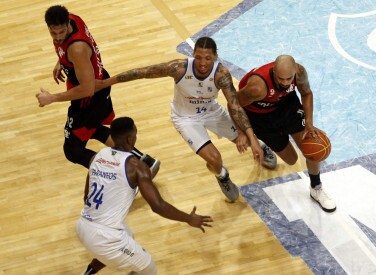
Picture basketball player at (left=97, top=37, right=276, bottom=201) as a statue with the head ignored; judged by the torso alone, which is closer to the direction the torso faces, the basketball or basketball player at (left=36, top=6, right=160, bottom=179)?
the basketball

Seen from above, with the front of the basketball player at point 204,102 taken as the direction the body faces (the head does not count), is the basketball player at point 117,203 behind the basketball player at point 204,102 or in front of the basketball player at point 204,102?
in front

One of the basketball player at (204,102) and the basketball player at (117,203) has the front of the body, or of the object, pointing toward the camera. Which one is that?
the basketball player at (204,102)

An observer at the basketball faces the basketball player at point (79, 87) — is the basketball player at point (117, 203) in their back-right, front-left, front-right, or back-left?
front-left

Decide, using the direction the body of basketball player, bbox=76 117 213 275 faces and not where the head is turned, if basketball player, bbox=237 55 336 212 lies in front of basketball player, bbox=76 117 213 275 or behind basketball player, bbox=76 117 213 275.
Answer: in front

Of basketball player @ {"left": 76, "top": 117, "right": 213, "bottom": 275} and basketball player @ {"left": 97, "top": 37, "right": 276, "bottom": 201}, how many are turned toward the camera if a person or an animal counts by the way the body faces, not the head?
1

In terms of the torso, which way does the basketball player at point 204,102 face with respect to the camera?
toward the camera

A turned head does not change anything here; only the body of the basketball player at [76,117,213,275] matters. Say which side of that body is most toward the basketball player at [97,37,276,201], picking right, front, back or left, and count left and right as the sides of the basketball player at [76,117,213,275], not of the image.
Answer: front

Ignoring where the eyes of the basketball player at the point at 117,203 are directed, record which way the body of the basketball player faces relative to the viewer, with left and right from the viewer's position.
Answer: facing away from the viewer and to the right of the viewer

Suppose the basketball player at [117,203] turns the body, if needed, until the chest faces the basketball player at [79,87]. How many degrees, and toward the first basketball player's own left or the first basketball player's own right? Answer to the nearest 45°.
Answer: approximately 45° to the first basketball player's own left

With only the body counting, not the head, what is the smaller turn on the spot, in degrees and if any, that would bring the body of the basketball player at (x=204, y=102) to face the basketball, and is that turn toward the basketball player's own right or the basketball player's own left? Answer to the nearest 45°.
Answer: approximately 45° to the basketball player's own left

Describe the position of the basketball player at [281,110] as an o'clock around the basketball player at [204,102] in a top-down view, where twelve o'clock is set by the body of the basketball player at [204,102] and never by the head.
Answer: the basketball player at [281,110] is roughly at 9 o'clock from the basketball player at [204,102].

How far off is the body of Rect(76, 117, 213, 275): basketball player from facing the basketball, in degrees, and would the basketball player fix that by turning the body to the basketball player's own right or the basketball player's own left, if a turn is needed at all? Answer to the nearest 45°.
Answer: approximately 45° to the basketball player's own right
